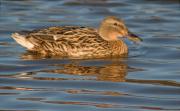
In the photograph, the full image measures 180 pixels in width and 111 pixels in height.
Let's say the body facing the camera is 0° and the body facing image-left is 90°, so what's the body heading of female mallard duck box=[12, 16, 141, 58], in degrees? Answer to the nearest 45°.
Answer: approximately 270°
